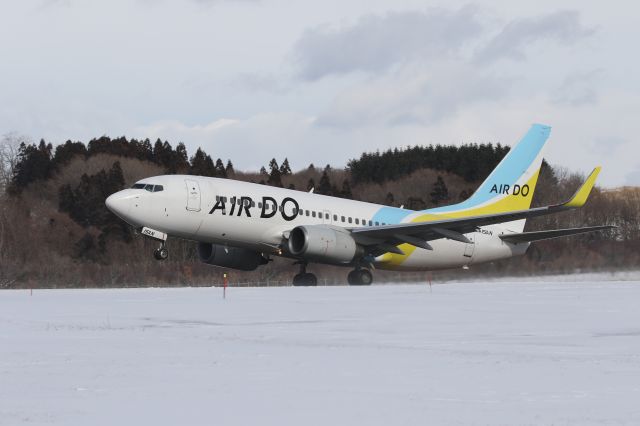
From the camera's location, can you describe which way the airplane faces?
facing the viewer and to the left of the viewer
